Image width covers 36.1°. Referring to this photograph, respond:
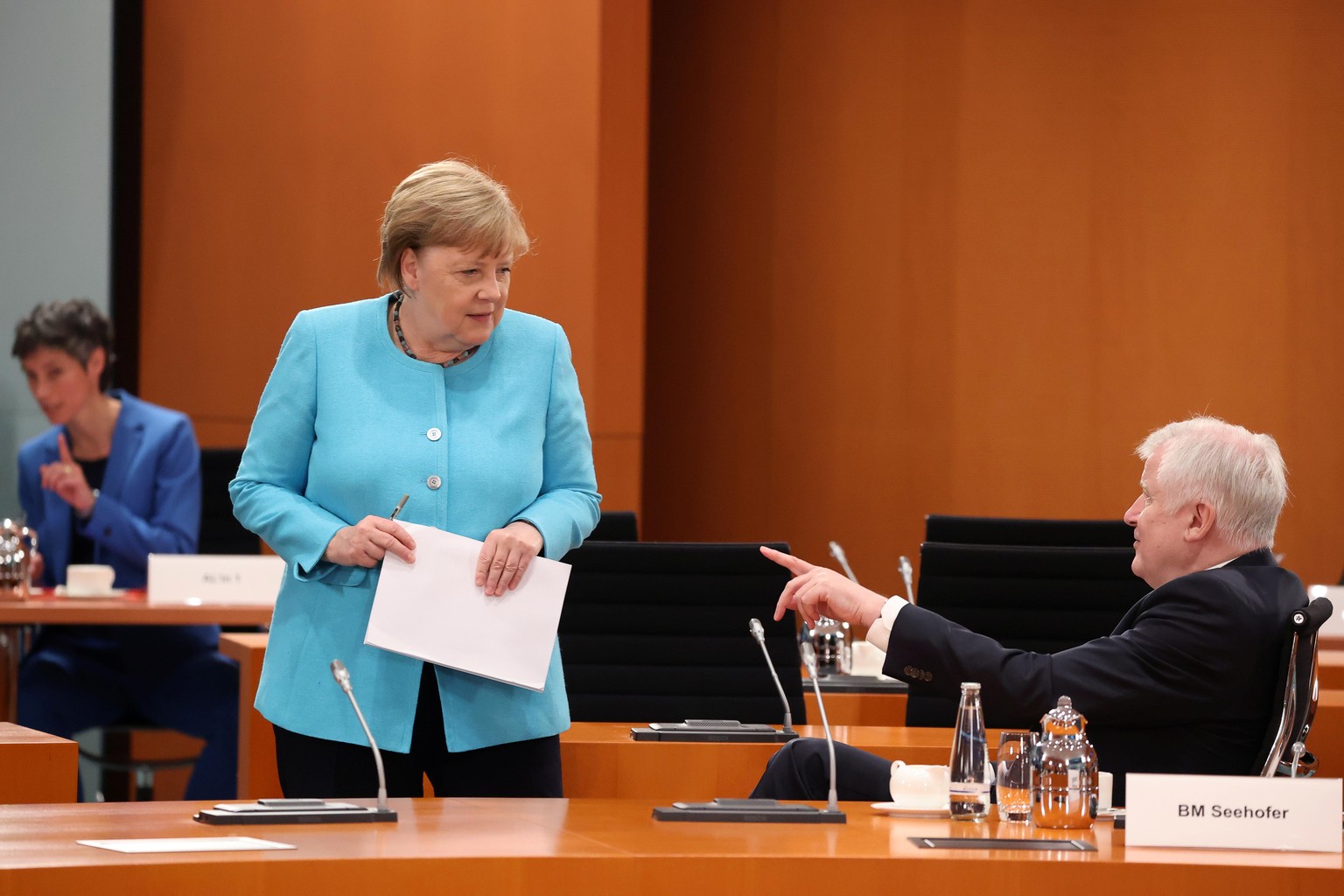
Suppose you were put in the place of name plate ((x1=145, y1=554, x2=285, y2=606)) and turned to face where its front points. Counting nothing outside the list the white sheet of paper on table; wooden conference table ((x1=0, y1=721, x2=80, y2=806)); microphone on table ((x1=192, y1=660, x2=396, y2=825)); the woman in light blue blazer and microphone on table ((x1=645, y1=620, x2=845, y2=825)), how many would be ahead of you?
5

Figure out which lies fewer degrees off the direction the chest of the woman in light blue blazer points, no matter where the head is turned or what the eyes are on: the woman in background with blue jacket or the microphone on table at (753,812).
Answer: the microphone on table

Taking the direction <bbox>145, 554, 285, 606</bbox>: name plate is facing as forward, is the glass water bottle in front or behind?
in front

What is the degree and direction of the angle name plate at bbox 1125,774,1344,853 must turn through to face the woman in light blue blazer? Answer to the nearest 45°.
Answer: approximately 90° to its right

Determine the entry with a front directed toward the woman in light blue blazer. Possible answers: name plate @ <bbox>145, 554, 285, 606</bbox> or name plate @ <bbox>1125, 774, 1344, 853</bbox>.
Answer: name plate @ <bbox>145, 554, 285, 606</bbox>

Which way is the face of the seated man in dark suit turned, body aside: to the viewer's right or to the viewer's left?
to the viewer's left

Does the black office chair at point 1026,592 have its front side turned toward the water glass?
yes
